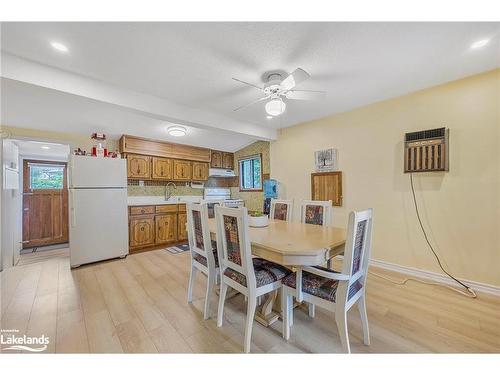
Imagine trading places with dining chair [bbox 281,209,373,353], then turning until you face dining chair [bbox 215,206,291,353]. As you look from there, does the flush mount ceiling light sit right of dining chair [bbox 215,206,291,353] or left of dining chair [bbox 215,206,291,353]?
right

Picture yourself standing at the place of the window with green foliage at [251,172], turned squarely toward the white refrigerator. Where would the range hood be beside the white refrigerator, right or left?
right

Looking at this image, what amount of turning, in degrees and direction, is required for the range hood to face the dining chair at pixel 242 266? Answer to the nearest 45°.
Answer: approximately 45° to its right

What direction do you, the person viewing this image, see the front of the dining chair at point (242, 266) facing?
facing away from the viewer and to the right of the viewer

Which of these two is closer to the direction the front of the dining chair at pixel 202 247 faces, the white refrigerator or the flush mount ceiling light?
the flush mount ceiling light

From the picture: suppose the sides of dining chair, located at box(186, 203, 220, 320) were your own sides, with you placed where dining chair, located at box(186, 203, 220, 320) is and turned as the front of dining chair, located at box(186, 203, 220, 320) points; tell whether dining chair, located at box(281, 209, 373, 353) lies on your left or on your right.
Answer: on your right

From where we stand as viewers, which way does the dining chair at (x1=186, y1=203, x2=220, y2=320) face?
facing away from the viewer and to the right of the viewer

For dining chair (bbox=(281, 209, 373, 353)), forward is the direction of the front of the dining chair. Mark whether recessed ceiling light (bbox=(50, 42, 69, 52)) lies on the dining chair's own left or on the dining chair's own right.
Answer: on the dining chair's own left

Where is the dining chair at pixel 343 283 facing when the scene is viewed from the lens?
facing away from the viewer and to the left of the viewer

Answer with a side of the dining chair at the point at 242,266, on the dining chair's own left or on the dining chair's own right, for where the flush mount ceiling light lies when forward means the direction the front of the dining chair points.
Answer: on the dining chair's own left
